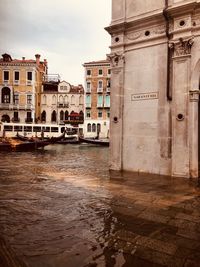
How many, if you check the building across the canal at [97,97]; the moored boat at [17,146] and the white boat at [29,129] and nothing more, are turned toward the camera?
1

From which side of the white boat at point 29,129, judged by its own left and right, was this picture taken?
right

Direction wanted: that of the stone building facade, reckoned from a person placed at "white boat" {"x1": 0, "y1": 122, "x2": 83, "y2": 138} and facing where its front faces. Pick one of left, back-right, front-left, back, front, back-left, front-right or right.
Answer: right

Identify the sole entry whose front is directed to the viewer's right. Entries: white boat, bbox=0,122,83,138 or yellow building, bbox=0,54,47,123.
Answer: the white boat

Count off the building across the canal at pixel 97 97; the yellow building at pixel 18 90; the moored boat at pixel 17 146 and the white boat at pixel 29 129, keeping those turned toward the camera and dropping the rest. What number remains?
2

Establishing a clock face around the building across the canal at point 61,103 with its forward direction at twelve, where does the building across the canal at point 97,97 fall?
the building across the canal at point 97,97 is roughly at 10 o'clock from the building across the canal at point 61,103.

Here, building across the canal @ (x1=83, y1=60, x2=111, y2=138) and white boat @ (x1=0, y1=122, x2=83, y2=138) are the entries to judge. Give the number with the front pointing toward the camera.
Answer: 1

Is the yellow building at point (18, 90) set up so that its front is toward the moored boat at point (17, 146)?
yes

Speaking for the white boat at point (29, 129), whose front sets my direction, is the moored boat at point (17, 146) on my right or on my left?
on my right

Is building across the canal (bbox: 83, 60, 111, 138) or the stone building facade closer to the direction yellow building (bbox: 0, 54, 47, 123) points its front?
the stone building facade

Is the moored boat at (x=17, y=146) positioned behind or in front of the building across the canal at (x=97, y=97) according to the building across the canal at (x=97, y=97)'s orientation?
in front

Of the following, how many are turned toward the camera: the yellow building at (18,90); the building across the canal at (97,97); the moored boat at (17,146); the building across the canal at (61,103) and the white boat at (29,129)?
3

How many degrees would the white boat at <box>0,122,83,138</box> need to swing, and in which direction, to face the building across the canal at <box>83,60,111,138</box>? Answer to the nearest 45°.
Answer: approximately 45° to its left

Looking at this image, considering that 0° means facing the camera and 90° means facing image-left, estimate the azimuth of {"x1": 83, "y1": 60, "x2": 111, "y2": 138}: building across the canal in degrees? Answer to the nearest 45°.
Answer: approximately 0°

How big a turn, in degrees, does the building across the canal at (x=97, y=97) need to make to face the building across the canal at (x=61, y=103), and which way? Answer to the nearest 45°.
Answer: approximately 135° to its right
